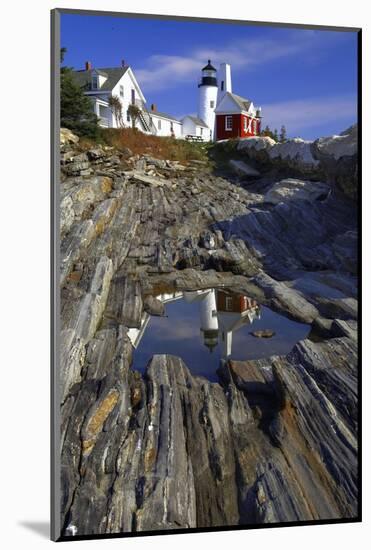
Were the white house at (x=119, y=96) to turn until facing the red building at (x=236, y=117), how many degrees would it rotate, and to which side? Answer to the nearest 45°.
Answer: approximately 135° to its left

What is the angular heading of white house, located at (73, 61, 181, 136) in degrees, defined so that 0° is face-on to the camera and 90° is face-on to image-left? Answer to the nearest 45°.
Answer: approximately 45°

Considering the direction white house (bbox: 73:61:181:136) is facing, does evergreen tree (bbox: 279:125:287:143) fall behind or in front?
behind

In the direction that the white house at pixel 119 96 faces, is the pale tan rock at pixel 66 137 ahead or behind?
ahead
